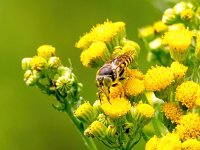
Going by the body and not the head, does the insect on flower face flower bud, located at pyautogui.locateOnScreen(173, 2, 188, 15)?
no

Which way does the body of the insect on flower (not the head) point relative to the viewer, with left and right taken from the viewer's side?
facing the viewer and to the left of the viewer

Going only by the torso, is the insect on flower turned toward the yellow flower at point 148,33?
no

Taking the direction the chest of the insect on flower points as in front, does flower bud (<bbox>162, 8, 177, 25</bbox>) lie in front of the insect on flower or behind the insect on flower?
behind

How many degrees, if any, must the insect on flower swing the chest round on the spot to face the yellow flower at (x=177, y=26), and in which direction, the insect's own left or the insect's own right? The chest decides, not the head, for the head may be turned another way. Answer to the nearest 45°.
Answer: approximately 180°
